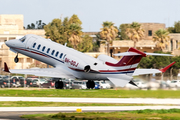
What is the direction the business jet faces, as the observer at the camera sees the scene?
facing away from the viewer and to the left of the viewer
